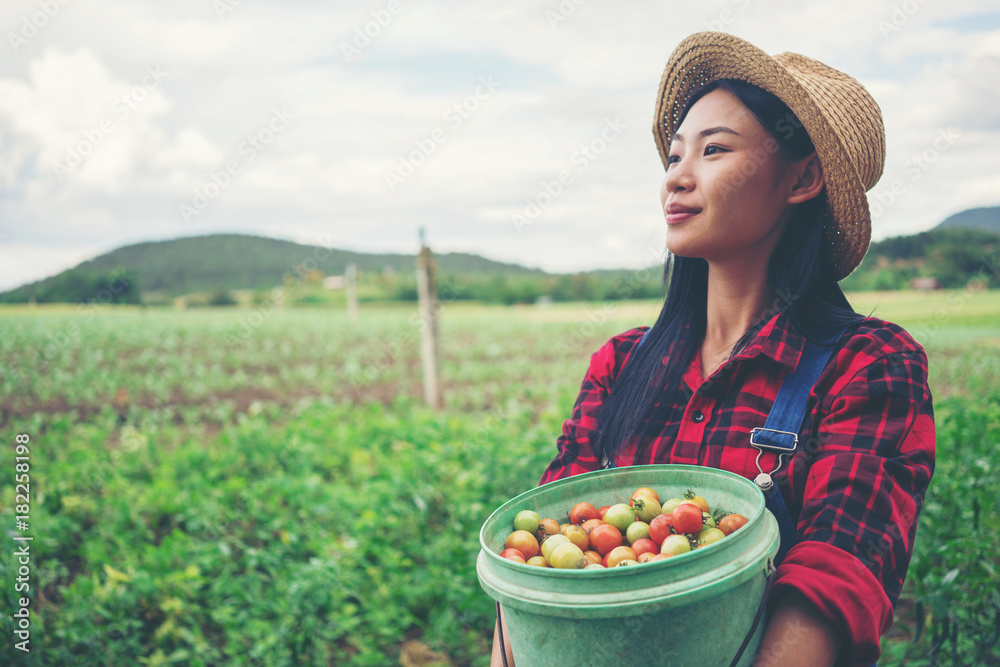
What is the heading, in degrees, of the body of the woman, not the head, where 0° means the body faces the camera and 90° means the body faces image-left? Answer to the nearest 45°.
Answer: approximately 45°

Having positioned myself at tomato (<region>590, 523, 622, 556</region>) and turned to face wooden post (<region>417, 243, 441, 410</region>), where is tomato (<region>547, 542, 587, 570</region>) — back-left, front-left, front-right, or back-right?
back-left

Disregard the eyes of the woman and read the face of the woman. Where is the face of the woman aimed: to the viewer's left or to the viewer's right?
to the viewer's left

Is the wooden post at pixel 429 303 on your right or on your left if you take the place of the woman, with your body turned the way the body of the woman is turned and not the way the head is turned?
on your right
